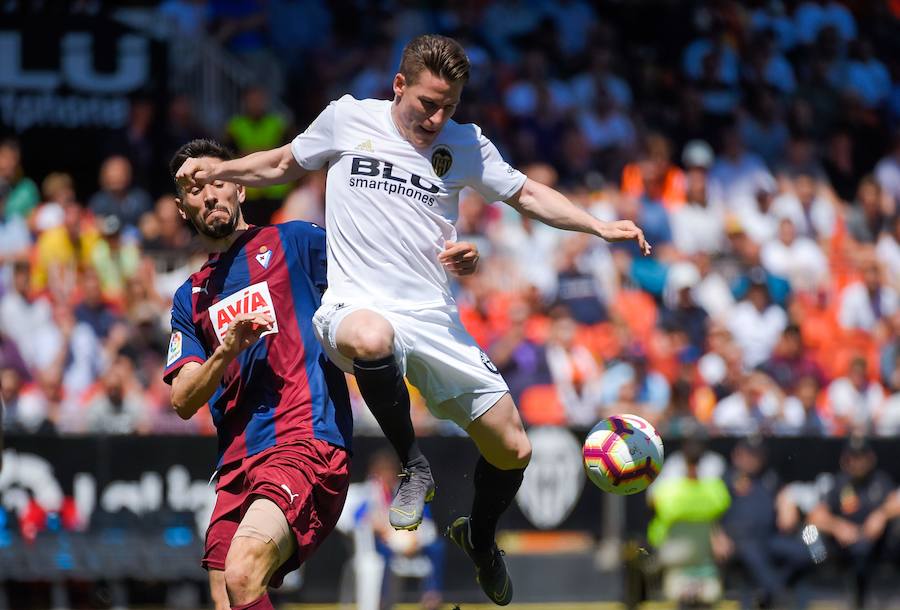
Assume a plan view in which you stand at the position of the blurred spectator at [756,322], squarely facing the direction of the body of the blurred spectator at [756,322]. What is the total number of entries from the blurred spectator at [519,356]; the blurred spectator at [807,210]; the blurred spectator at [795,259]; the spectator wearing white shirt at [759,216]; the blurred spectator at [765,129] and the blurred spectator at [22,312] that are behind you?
4

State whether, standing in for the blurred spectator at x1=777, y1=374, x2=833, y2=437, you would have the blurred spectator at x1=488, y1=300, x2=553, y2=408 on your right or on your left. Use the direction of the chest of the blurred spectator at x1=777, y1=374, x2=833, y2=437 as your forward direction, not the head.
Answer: on your right

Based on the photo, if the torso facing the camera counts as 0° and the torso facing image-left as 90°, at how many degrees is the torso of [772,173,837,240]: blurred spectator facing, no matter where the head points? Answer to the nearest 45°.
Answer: approximately 0°

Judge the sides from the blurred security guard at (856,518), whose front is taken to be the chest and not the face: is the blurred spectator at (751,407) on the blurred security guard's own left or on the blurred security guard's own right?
on the blurred security guard's own right

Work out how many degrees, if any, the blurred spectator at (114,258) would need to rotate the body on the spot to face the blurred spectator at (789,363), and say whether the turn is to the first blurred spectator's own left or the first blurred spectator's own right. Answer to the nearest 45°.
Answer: approximately 90° to the first blurred spectator's own left

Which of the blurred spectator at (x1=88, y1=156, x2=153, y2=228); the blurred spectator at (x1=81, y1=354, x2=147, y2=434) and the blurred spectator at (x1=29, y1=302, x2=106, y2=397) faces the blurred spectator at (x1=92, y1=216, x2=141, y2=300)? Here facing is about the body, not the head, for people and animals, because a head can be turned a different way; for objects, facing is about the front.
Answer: the blurred spectator at (x1=88, y1=156, x2=153, y2=228)
